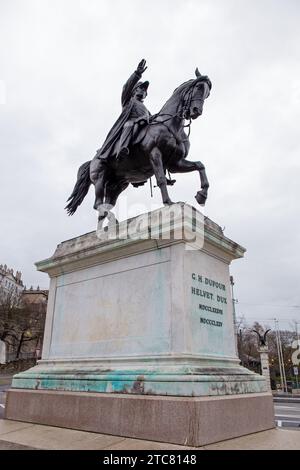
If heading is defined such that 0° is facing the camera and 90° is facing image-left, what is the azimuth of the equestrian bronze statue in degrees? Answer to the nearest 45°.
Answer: approximately 315°
